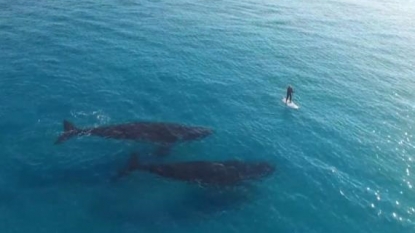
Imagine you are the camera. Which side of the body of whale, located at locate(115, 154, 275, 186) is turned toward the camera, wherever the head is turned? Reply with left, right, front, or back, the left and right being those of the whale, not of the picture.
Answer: right
